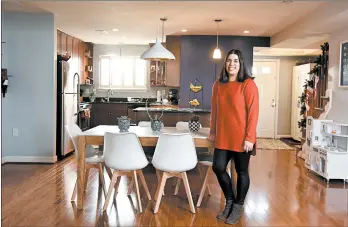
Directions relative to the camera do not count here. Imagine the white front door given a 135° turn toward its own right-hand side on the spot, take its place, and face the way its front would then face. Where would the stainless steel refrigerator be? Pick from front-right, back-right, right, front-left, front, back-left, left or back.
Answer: left

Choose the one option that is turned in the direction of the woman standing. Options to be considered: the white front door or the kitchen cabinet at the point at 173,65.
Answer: the white front door

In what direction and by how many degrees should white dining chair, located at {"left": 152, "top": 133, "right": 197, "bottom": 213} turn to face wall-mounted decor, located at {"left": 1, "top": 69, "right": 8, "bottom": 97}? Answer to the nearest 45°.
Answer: approximately 45° to its left

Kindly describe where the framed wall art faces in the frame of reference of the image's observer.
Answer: facing the viewer and to the left of the viewer

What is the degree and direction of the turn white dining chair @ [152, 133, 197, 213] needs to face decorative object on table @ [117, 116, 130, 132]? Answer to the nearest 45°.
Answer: approximately 45° to its left

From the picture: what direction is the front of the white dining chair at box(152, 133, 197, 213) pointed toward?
away from the camera

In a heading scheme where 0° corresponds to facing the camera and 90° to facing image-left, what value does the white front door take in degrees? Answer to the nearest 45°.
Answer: approximately 0°

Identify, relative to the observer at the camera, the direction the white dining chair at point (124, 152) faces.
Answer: facing away from the viewer and to the right of the viewer

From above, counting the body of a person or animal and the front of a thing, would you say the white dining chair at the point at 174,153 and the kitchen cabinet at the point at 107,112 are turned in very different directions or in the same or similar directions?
very different directions

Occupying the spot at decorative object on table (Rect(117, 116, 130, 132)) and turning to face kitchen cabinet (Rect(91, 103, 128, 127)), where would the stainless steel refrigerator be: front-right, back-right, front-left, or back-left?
front-left

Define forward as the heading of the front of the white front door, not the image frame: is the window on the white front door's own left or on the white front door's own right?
on the white front door's own right
